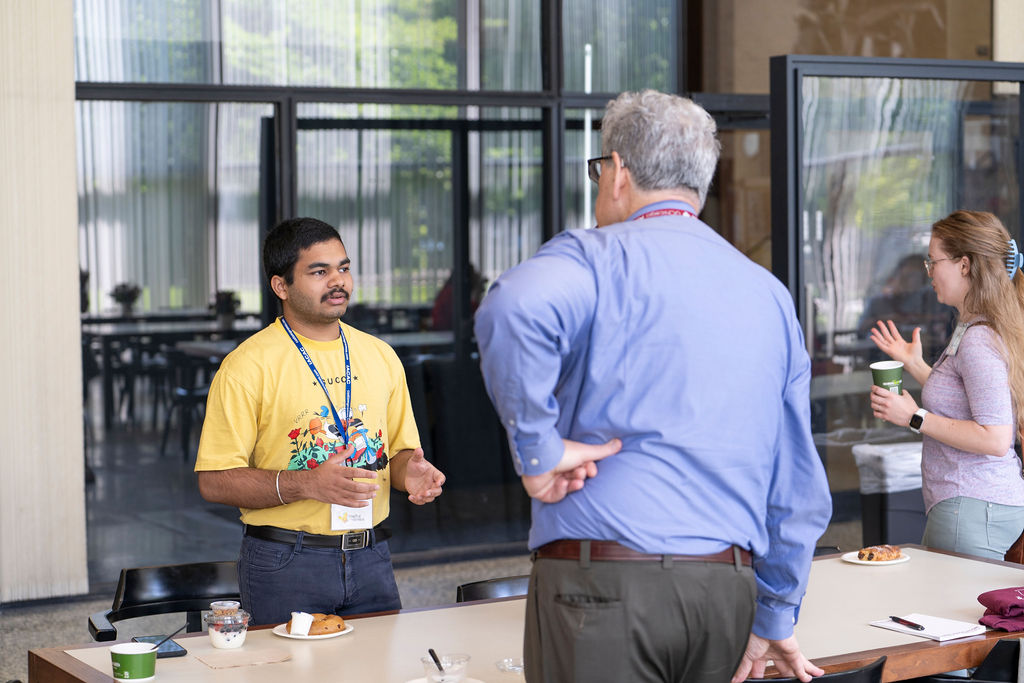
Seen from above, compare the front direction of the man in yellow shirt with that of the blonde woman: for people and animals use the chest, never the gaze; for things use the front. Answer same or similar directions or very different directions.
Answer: very different directions

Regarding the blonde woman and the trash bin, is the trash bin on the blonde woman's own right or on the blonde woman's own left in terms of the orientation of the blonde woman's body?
on the blonde woman's own right

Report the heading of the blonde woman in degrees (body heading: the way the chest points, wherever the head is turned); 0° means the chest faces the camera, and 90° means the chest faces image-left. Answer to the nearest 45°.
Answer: approximately 90°

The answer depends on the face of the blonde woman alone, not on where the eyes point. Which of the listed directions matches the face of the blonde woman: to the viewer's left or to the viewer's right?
to the viewer's left

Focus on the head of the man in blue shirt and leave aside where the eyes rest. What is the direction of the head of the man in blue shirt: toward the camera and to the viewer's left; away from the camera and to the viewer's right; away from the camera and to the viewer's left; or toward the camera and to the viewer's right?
away from the camera and to the viewer's left

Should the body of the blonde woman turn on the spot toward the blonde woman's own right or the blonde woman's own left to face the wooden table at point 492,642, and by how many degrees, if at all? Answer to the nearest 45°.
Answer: approximately 45° to the blonde woman's own left
